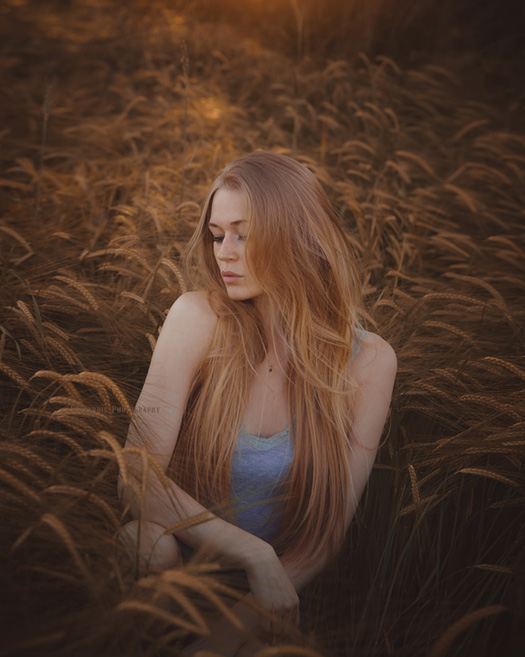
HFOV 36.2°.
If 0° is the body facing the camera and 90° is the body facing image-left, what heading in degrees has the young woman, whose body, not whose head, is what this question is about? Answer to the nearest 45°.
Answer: approximately 0°

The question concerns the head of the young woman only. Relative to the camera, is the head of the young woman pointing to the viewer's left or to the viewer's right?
to the viewer's left
